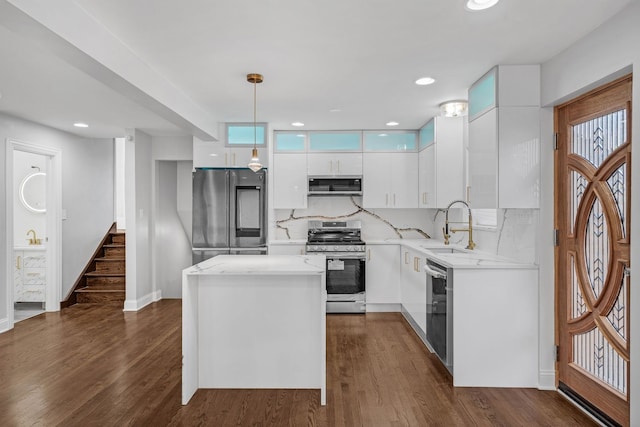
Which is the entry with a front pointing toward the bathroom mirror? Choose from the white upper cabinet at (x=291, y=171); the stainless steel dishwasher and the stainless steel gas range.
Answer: the stainless steel dishwasher

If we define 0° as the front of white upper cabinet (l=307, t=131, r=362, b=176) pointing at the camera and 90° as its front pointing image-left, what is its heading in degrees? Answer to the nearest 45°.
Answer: approximately 0°

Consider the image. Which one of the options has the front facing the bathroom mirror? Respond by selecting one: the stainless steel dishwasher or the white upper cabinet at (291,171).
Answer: the stainless steel dishwasher

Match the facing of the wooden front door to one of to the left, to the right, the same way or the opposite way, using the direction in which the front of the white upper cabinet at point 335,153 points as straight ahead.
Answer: to the right

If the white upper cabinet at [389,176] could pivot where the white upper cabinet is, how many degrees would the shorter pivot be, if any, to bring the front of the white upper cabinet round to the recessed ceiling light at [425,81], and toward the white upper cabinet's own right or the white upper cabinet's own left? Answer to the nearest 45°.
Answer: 0° — it already faces it

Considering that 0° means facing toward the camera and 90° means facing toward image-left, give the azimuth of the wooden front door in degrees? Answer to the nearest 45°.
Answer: approximately 45°

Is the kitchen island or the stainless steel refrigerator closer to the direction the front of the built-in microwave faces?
the kitchen island

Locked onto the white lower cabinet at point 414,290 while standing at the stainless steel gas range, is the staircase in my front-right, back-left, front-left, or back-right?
back-right
